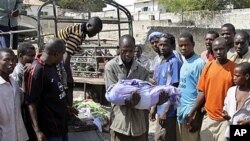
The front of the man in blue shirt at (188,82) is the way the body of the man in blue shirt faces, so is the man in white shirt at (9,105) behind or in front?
in front

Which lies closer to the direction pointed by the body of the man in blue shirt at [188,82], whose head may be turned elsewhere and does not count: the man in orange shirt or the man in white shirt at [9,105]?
the man in white shirt

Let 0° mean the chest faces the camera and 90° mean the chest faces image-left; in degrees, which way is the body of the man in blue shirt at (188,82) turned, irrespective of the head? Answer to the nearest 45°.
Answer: approximately 45°

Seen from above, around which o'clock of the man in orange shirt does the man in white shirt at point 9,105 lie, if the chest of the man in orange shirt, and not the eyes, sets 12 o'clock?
The man in white shirt is roughly at 2 o'clock from the man in orange shirt.

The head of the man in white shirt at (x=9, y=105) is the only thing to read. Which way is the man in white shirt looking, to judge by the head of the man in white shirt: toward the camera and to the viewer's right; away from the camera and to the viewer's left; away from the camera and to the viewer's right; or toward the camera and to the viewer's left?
toward the camera and to the viewer's right

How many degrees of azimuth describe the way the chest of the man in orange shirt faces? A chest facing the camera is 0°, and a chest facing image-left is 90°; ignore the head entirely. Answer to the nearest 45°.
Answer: approximately 0°

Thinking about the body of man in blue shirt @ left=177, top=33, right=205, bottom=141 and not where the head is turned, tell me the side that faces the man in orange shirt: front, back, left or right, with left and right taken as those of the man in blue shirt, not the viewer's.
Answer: left

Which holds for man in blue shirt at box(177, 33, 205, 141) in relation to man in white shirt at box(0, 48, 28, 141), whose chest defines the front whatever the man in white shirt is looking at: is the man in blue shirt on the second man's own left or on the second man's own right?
on the second man's own left

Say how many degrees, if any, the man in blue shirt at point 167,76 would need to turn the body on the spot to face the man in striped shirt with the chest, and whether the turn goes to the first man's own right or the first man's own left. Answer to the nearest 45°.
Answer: approximately 45° to the first man's own right

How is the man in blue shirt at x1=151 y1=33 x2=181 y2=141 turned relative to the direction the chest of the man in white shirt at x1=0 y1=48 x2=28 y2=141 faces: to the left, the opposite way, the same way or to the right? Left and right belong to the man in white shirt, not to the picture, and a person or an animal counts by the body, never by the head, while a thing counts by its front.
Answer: to the right
